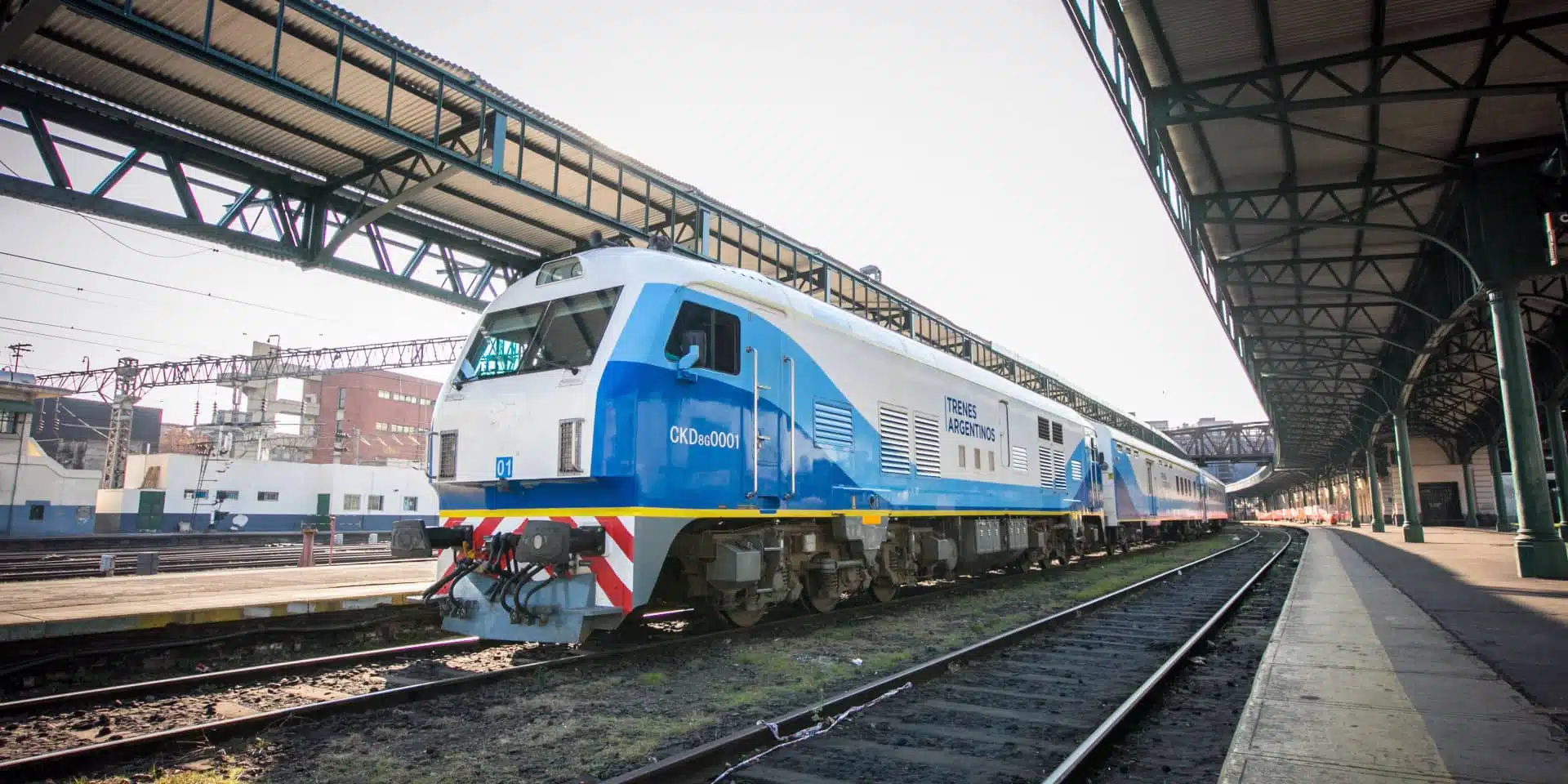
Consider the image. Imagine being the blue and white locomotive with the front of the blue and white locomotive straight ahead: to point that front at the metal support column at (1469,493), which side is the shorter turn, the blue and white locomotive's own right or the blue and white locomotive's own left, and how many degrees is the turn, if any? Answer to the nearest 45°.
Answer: approximately 180°

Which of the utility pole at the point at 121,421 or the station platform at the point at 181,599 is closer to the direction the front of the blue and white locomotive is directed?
the station platform

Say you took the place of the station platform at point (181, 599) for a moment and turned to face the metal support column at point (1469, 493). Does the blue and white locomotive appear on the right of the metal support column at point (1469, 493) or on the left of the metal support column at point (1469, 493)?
right

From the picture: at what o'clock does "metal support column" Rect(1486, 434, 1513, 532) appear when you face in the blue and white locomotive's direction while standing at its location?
The metal support column is roughly at 6 o'clock from the blue and white locomotive.

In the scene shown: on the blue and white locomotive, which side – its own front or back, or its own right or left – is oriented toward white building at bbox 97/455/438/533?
right

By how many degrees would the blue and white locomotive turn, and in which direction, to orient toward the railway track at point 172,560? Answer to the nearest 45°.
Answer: approximately 90° to its right

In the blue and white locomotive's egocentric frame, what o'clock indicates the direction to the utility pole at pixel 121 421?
The utility pole is roughly at 3 o'clock from the blue and white locomotive.
